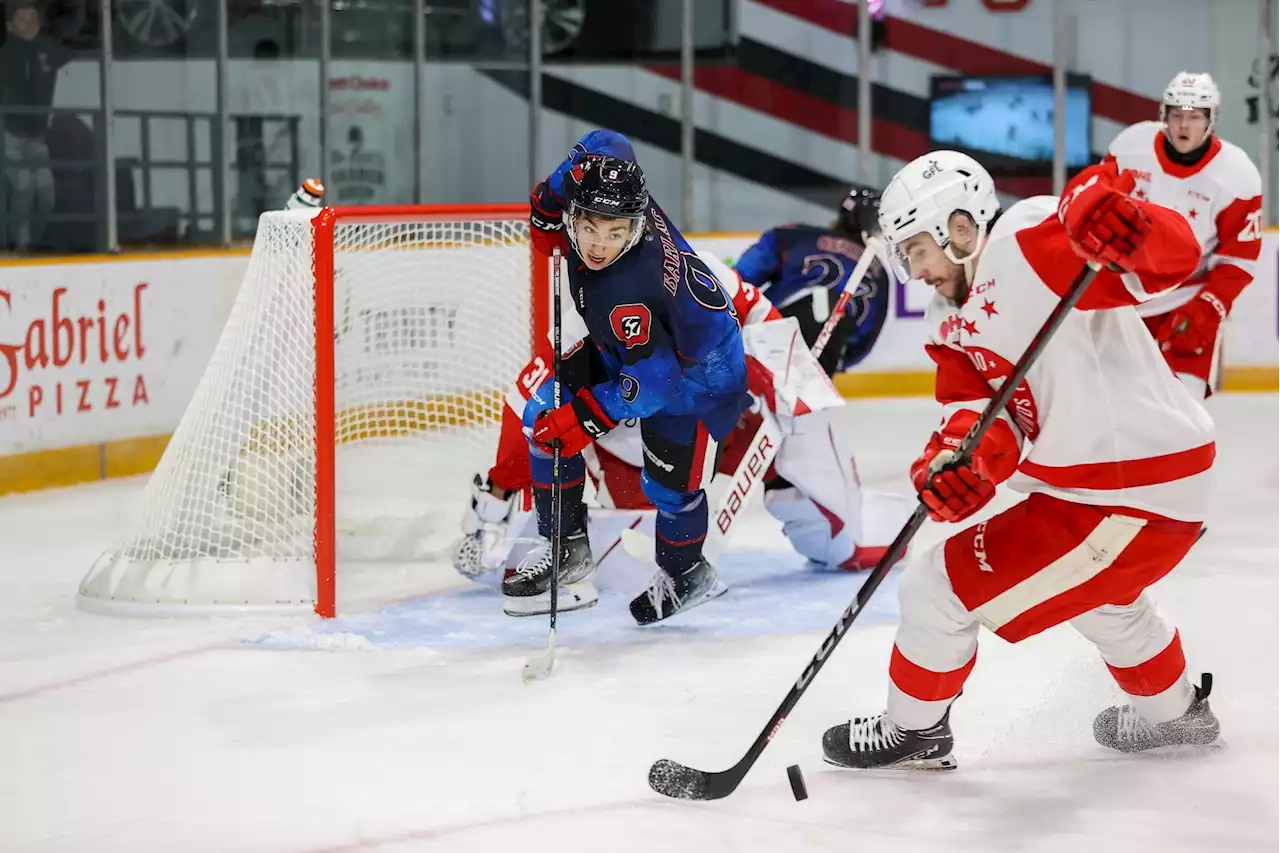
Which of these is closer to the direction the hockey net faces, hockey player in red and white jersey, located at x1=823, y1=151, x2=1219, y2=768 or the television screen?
the hockey player in red and white jersey

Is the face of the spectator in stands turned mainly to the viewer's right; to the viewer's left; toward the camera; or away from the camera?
toward the camera

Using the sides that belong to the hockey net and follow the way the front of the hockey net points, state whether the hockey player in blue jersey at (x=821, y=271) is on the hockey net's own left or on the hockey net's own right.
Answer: on the hockey net's own left

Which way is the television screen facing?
toward the camera

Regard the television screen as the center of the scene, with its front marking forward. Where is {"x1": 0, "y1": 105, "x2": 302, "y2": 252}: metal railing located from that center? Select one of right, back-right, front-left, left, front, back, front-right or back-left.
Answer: front-right

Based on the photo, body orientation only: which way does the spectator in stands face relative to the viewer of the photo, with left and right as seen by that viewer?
facing the viewer

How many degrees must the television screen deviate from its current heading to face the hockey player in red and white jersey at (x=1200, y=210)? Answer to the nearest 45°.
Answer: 0° — it already faces them

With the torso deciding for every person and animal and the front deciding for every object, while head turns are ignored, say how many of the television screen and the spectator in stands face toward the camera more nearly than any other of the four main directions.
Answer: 2

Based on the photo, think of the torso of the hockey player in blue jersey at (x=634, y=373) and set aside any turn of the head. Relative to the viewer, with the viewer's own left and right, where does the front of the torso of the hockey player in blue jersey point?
facing the viewer and to the left of the viewer

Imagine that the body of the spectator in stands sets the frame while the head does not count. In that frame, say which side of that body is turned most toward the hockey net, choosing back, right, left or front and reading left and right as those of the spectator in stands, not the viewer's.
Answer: front

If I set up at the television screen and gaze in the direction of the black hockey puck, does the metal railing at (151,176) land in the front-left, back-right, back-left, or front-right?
front-right

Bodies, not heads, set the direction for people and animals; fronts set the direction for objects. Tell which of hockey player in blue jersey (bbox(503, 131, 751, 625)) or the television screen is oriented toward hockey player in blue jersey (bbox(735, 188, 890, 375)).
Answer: the television screen

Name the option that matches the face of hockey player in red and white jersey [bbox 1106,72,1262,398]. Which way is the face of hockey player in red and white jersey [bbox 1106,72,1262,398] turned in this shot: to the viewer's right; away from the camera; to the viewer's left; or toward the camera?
toward the camera

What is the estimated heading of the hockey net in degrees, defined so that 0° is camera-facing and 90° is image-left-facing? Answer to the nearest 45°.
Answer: approximately 315°

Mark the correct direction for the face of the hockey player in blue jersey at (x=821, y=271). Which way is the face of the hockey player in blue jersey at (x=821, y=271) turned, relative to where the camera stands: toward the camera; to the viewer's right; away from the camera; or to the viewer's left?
away from the camera

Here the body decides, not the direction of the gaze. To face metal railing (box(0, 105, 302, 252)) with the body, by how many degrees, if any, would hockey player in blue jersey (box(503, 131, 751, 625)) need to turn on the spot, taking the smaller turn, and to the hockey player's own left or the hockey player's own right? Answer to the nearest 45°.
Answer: approximately 90° to the hockey player's own right

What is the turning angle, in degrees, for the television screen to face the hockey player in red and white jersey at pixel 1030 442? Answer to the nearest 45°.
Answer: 0° — it already faces them

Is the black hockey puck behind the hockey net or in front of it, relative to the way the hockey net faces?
in front
